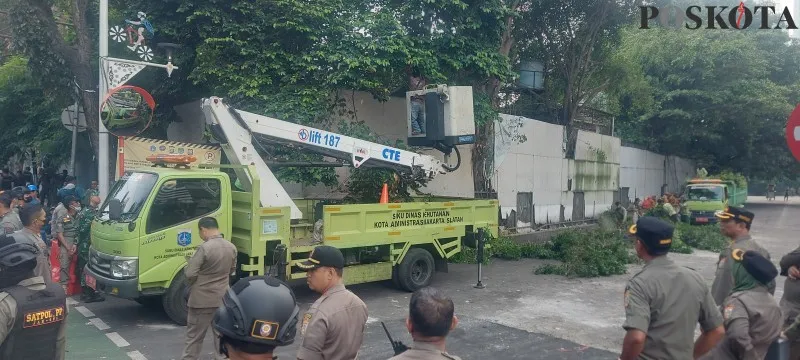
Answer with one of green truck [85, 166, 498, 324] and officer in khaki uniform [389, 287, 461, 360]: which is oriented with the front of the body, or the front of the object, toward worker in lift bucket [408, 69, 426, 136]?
the officer in khaki uniform

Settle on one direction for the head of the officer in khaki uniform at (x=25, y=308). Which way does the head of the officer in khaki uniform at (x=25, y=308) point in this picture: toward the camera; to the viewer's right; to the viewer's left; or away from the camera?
away from the camera

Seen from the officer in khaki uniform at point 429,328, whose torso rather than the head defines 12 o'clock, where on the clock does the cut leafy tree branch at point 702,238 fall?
The cut leafy tree branch is roughly at 1 o'clock from the officer in khaki uniform.

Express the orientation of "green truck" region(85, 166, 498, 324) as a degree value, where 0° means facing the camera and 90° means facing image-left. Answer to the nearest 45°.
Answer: approximately 45°

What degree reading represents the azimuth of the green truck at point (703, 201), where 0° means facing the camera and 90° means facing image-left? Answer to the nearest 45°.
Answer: approximately 45°

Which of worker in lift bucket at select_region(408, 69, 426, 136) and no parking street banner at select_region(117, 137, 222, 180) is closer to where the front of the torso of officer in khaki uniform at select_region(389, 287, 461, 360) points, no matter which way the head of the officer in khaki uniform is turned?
the worker in lift bucket

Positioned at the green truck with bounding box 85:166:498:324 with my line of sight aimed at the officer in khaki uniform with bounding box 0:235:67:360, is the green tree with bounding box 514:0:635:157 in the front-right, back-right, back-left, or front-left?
back-left

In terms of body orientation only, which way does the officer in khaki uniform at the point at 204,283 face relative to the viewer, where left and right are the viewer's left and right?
facing away from the viewer and to the left of the viewer

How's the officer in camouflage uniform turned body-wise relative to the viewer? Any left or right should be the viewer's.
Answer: facing to the right of the viewer

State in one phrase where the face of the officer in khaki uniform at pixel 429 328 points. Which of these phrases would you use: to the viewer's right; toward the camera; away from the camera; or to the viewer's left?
away from the camera

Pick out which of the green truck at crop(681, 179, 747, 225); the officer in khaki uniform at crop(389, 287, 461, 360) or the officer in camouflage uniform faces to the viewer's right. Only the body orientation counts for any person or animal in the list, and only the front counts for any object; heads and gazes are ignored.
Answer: the officer in camouflage uniform

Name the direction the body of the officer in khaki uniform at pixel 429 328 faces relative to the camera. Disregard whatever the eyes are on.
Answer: away from the camera

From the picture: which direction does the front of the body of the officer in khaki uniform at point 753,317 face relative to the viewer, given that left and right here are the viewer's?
facing away from the viewer and to the left of the viewer

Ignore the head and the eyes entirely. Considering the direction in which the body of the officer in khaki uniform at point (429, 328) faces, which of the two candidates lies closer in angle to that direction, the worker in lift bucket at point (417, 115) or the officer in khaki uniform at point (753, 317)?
the worker in lift bucket
